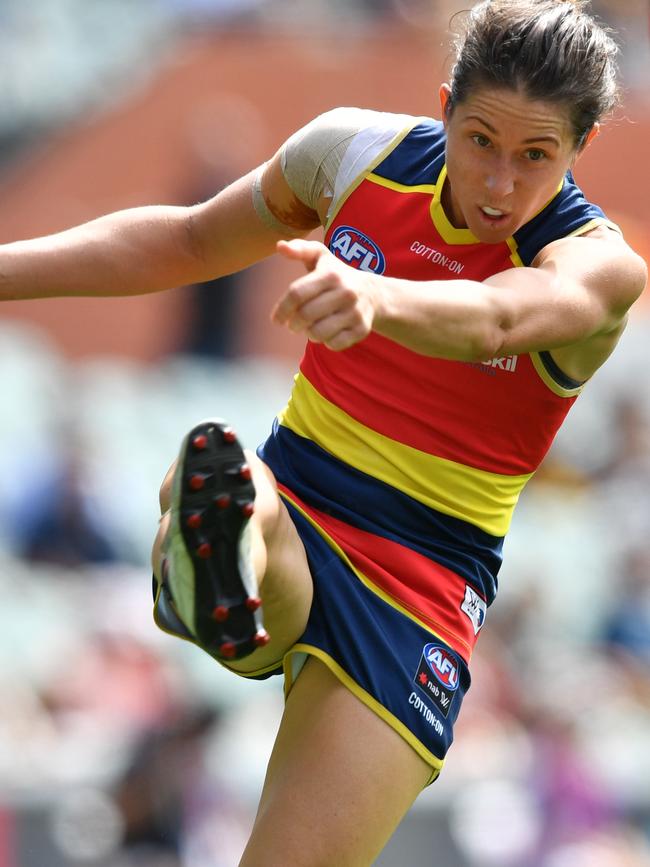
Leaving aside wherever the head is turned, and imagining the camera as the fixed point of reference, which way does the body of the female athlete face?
toward the camera
